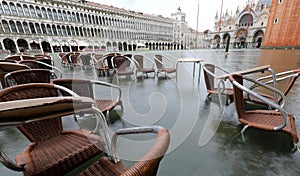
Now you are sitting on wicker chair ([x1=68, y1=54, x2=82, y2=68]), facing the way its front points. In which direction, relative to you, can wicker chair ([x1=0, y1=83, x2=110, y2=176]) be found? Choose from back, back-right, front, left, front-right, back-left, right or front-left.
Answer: front-right

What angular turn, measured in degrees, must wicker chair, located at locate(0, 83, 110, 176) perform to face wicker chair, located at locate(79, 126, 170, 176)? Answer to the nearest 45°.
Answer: approximately 45° to its right

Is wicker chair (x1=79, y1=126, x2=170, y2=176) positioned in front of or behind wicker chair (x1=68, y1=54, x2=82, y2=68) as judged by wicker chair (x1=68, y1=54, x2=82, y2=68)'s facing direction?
in front

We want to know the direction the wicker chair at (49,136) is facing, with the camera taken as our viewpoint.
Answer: facing the viewer and to the right of the viewer

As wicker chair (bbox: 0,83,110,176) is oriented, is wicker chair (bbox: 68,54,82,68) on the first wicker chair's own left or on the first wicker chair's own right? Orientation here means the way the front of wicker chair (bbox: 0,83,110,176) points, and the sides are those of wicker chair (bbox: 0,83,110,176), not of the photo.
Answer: on the first wicker chair's own left

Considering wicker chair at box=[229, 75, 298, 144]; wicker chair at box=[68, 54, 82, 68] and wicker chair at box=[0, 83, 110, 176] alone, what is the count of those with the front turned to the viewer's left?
0

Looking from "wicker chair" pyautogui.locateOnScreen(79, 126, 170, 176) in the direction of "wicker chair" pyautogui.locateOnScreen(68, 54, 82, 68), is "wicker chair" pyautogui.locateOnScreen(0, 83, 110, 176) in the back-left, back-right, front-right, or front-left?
front-left

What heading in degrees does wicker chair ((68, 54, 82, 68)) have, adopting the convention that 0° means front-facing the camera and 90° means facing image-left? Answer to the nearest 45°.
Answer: approximately 315°
